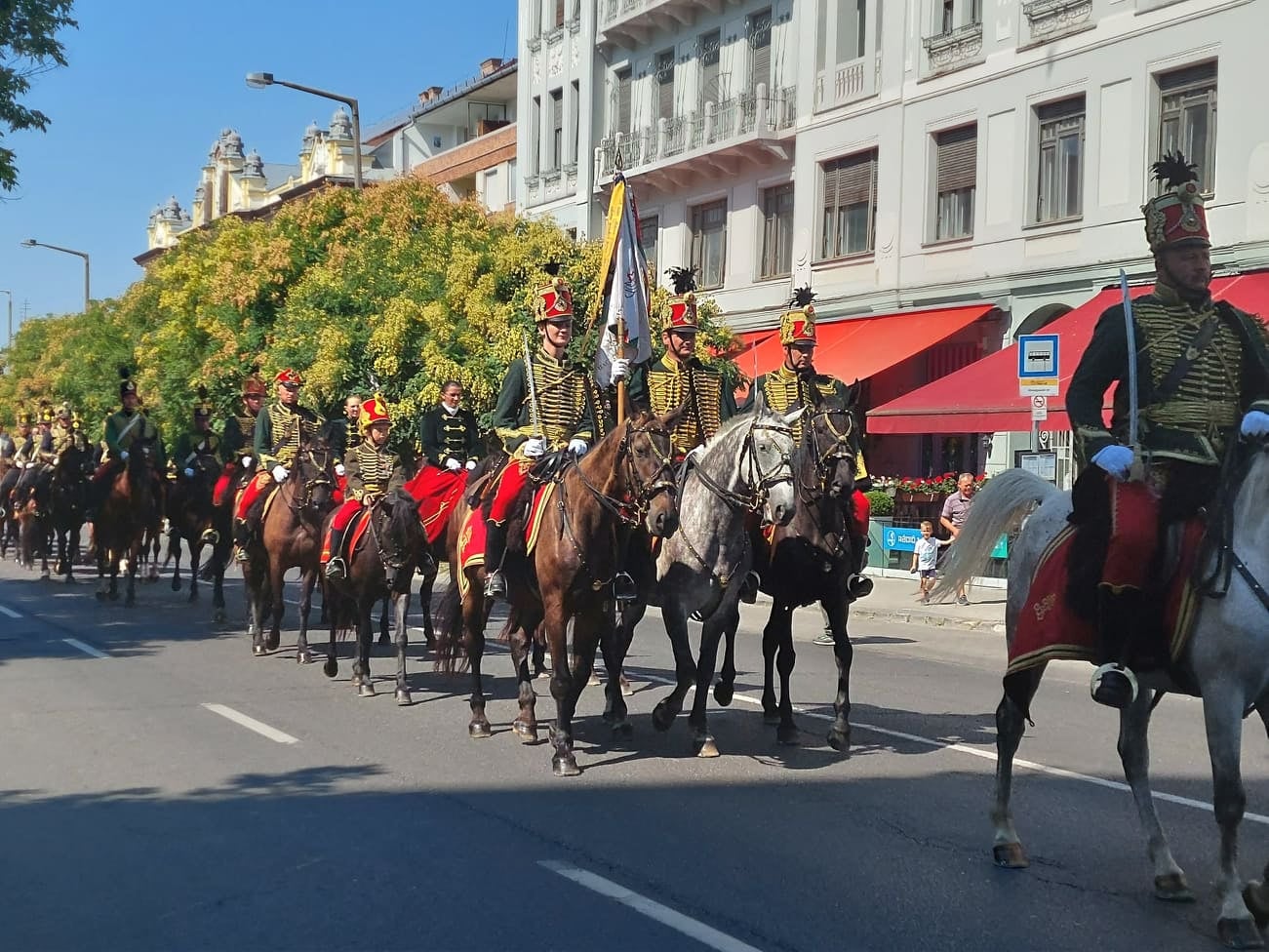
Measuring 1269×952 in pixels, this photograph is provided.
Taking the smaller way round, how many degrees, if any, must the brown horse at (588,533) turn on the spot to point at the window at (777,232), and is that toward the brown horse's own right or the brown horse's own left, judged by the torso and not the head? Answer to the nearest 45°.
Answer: approximately 135° to the brown horse's own left

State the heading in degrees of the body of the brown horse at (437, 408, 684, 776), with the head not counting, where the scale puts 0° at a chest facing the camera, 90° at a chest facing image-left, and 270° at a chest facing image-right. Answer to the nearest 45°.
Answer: approximately 315°

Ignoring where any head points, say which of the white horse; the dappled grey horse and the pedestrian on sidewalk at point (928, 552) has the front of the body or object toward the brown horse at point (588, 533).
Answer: the pedestrian on sidewalk

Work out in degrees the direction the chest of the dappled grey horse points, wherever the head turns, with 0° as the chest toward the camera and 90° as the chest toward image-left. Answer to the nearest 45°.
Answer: approximately 315°

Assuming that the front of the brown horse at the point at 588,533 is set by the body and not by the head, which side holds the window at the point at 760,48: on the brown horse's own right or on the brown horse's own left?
on the brown horse's own left

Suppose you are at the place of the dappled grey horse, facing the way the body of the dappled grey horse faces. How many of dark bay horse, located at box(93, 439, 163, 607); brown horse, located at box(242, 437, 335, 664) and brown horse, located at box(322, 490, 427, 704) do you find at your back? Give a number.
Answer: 3

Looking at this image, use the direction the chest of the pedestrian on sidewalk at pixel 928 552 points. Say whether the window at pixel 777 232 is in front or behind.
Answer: behind

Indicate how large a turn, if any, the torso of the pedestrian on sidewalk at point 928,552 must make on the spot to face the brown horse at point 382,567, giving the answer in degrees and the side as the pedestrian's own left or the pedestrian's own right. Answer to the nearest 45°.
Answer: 0° — they already face it

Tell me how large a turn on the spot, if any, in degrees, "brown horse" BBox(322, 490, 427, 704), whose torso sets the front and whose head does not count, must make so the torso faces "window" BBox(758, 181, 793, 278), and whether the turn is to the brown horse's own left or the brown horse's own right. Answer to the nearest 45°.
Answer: approximately 90° to the brown horse's own left
